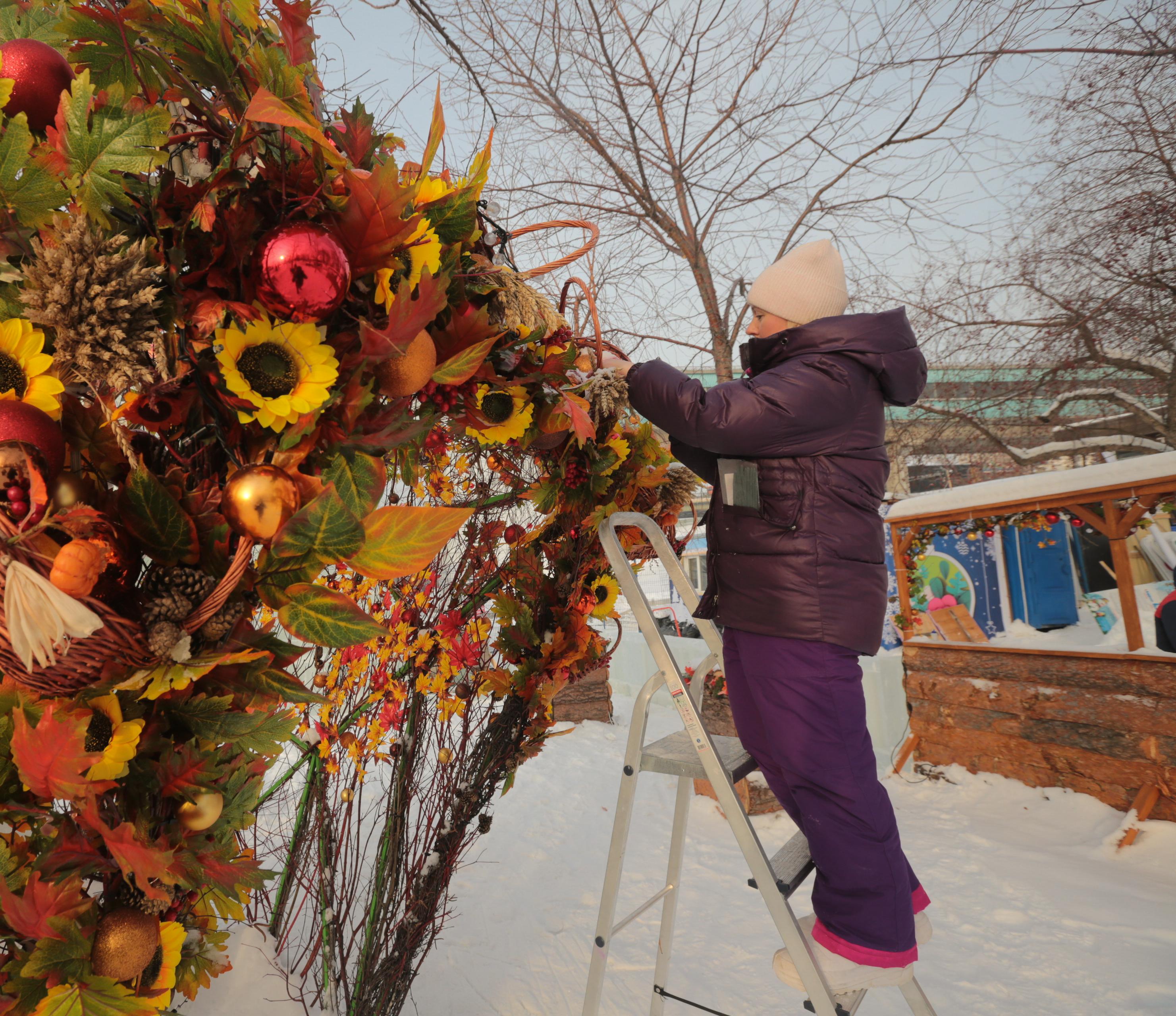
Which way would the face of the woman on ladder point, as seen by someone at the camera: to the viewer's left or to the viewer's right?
to the viewer's left

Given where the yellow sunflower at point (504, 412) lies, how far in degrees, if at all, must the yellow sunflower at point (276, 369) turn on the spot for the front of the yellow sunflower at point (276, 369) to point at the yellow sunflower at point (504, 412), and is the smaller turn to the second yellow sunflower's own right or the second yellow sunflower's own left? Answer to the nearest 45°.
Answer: approximately 135° to the second yellow sunflower's own left

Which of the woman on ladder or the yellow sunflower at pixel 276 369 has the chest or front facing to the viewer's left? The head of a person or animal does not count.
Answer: the woman on ladder

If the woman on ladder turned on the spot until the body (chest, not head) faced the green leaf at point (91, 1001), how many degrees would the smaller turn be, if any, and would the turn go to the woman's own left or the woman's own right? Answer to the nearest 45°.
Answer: approximately 45° to the woman's own left

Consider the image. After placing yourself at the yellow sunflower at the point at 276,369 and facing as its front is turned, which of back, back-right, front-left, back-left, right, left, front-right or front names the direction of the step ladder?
back-left

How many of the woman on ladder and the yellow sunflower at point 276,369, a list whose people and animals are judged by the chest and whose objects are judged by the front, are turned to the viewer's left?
1

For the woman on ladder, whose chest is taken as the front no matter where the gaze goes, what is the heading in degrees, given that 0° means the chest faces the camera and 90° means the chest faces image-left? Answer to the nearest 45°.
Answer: approximately 90°
